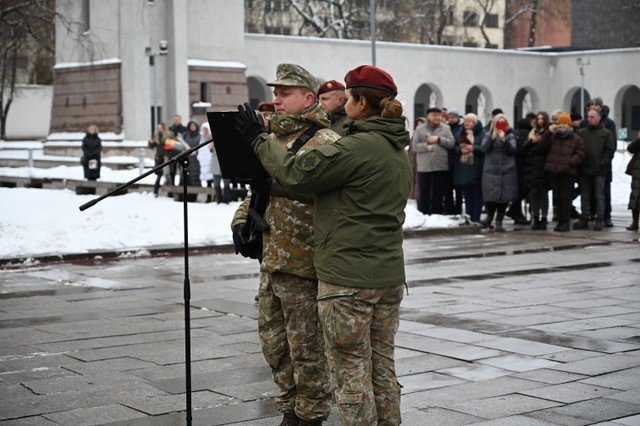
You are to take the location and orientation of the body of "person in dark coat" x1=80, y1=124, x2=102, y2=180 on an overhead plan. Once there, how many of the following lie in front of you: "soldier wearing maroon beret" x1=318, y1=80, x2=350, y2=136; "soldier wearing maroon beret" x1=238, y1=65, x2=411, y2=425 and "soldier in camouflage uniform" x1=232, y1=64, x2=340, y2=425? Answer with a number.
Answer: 3

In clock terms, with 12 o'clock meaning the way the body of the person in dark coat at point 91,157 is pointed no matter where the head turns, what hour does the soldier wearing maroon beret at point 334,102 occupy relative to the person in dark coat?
The soldier wearing maroon beret is roughly at 12 o'clock from the person in dark coat.

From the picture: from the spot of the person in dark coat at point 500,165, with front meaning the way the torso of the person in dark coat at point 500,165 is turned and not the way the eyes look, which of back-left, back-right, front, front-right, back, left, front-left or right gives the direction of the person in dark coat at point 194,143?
back-right

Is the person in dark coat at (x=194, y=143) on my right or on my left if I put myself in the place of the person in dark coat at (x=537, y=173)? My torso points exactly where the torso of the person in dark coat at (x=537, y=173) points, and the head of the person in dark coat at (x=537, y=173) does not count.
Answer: on my right

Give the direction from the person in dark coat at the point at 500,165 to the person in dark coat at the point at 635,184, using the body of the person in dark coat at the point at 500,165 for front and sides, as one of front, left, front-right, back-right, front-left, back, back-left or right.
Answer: left

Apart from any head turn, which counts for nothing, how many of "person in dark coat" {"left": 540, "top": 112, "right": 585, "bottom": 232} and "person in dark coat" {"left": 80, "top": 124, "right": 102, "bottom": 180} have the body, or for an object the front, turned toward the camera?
2

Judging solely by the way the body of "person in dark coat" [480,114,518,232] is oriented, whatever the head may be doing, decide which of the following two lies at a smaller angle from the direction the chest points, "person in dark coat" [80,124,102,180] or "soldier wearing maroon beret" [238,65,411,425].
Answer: the soldier wearing maroon beret

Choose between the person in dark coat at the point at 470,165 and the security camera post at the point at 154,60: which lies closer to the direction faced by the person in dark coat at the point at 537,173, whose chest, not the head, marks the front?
the person in dark coat

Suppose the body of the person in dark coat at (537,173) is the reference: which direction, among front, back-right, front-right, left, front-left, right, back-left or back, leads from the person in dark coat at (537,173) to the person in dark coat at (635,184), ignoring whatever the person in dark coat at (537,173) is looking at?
back-left

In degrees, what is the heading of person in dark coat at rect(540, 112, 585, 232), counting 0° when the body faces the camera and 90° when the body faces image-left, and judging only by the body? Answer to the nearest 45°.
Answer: approximately 0°

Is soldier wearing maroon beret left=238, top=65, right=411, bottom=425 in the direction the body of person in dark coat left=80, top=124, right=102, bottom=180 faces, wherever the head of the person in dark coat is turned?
yes

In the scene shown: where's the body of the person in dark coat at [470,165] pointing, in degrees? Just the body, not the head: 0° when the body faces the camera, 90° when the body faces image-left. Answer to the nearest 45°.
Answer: approximately 45°

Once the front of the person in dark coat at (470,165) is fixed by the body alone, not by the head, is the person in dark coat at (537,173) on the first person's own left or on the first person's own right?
on the first person's own left

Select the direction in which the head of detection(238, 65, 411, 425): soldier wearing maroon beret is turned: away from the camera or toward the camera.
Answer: away from the camera
